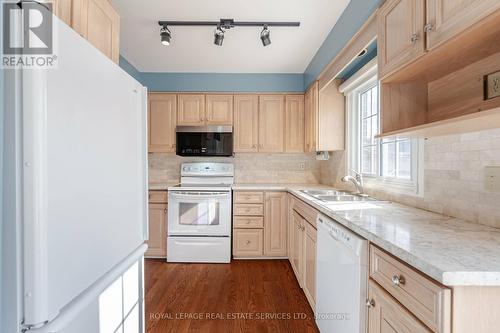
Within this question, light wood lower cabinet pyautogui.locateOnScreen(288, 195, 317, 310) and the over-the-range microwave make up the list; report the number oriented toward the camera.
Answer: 1

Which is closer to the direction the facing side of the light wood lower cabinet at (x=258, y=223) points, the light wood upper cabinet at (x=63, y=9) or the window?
the light wood upper cabinet

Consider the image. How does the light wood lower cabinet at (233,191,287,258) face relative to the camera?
toward the camera

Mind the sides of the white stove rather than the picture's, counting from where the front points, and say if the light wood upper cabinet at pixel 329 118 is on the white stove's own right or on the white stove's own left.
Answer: on the white stove's own left

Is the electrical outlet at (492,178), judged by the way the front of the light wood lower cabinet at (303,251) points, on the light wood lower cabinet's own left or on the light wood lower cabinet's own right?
on the light wood lower cabinet's own left

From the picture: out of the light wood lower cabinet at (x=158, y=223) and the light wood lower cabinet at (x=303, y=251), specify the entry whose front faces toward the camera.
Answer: the light wood lower cabinet at (x=158, y=223)

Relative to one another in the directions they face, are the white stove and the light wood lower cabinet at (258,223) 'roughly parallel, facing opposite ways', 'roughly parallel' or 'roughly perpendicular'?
roughly parallel

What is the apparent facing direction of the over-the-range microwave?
toward the camera

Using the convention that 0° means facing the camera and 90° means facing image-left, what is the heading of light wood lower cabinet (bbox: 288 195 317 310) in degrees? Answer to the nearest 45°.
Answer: approximately 90°

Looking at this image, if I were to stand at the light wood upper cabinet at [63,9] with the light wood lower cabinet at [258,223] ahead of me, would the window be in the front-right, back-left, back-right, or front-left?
front-right

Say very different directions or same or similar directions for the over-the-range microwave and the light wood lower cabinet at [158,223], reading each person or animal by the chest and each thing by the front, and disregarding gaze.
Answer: same or similar directions

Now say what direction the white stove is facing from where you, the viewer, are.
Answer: facing the viewer

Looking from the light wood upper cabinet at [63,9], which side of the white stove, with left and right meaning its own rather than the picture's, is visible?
front

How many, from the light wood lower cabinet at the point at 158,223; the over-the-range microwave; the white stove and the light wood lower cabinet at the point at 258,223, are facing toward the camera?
4

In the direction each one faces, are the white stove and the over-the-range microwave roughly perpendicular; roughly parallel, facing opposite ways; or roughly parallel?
roughly parallel

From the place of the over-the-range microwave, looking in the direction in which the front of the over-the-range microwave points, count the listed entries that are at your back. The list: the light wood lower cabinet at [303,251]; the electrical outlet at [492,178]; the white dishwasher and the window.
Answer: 0

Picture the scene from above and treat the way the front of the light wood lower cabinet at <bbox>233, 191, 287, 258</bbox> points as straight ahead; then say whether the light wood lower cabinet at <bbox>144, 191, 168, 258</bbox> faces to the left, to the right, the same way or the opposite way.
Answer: the same way

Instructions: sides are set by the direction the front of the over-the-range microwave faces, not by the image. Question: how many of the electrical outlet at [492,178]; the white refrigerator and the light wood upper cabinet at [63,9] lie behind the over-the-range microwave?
0

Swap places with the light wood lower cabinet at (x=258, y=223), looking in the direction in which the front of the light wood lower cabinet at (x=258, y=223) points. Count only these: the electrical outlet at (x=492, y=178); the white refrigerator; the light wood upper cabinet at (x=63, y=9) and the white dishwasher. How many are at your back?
0

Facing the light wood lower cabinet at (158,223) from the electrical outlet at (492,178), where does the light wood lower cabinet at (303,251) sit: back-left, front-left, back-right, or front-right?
front-right

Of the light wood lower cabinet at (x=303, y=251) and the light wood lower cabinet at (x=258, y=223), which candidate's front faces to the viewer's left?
the light wood lower cabinet at (x=303, y=251)
